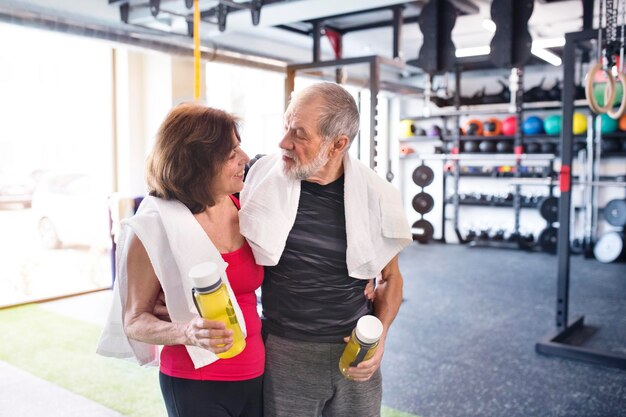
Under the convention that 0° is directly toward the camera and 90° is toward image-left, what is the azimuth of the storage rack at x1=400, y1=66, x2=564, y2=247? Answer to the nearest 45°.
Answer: approximately 0°

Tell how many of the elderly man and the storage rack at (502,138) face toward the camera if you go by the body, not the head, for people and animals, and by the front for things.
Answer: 2

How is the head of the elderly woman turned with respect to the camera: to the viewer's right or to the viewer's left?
to the viewer's right

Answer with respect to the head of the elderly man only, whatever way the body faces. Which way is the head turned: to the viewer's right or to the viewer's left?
to the viewer's left

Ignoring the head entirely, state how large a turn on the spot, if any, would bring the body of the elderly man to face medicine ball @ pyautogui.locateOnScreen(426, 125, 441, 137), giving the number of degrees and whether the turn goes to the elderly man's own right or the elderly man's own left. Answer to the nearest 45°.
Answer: approximately 180°

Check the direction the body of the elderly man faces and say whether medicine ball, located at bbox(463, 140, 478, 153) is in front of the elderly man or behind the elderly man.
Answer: behind

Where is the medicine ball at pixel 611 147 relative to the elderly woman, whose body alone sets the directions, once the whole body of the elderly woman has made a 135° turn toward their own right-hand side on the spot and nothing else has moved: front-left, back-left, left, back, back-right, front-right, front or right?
back-right

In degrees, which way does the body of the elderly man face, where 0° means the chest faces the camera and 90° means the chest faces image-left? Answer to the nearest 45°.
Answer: approximately 0°

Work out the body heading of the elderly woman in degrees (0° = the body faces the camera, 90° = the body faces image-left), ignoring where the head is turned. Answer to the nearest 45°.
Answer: approximately 315°
